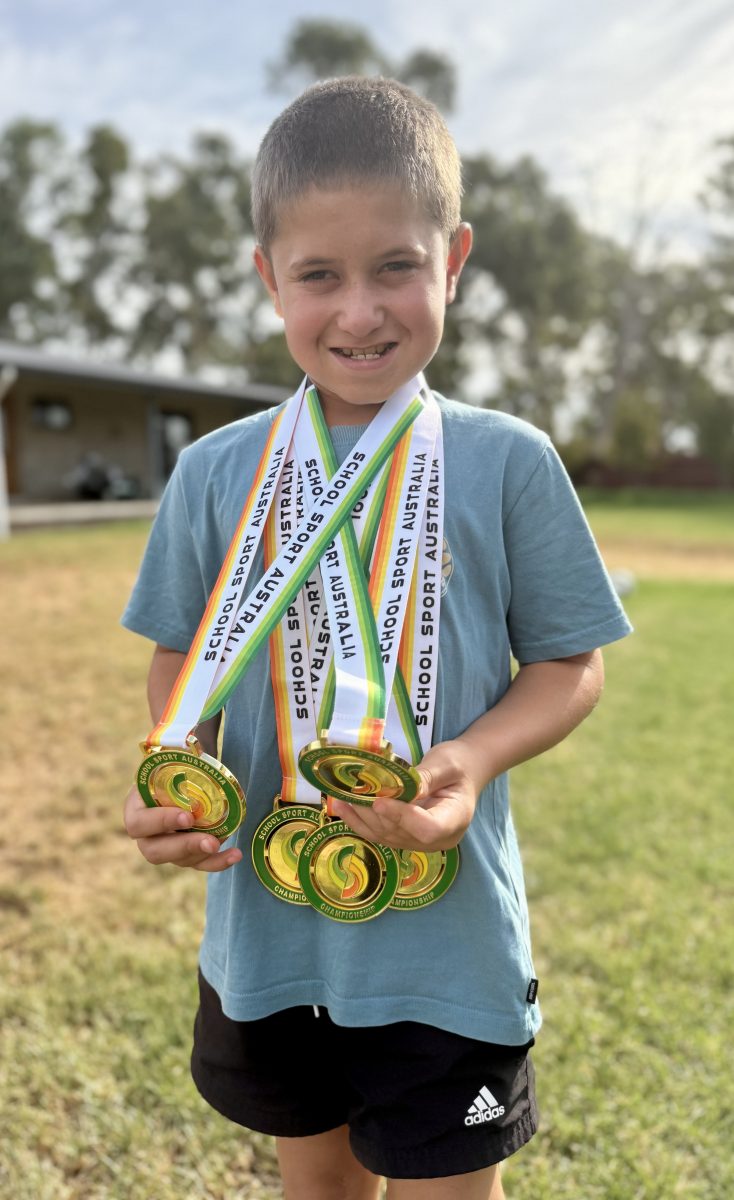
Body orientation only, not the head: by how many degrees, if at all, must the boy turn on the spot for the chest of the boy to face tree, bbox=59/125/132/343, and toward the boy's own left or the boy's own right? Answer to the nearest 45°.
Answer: approximately 180°

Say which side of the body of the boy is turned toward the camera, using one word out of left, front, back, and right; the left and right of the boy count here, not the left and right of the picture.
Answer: front

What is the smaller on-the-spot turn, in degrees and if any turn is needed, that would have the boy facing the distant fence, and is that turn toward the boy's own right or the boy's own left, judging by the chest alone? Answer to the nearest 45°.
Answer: approximately 180°

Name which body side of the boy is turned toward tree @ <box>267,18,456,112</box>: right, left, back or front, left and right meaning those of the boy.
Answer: back

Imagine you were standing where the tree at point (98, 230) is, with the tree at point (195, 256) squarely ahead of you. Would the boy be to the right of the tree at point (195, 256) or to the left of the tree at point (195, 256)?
right

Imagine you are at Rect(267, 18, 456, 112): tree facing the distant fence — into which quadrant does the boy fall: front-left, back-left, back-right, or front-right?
front-right

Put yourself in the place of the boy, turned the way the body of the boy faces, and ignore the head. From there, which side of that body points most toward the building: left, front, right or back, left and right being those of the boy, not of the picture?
back

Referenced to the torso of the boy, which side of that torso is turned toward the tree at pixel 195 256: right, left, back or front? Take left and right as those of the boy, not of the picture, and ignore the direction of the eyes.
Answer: back

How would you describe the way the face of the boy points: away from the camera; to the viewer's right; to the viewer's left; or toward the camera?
toward the camera

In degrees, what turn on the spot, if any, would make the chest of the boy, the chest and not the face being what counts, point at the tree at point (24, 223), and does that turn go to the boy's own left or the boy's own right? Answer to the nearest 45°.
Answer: approximately 180°

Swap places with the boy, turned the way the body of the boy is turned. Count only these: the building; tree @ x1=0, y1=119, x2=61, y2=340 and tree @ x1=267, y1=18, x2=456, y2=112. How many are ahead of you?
0
